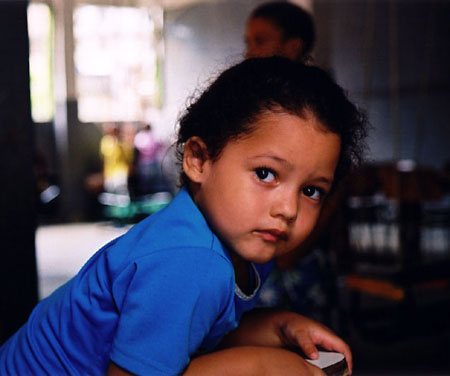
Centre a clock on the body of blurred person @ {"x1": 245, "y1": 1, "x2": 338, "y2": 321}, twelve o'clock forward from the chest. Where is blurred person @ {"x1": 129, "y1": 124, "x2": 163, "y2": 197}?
blurred person @ {"x1": 129, "y1": 124, "x2": 163, "y2": 197} is roughly at 4 o'clock from blurred person @ {"x1": 245, "y1": 1, "x2": 338, "y2": 321}.

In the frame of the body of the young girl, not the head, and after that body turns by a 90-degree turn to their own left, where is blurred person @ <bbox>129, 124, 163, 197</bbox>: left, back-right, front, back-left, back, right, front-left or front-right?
front-left

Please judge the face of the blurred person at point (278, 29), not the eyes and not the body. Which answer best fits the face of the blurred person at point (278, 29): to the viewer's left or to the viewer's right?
to the viewer's left

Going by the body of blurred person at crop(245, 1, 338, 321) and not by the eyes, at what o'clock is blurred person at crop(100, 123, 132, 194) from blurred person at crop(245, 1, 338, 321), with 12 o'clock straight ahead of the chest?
blurred person at crop(100, 123, 132, 194) is roughly at 4 o'clock from blurred person at crop(245, 1, 338, 321).

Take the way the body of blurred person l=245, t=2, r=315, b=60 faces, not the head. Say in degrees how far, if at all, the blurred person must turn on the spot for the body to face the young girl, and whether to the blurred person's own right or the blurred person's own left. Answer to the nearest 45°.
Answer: approximately 45° to the blurred person's own left

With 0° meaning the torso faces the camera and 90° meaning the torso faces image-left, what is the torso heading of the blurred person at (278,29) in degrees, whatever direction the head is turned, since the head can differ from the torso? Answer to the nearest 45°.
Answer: approximately 45°

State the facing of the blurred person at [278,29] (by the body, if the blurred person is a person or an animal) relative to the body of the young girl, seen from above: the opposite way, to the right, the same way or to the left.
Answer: to the right

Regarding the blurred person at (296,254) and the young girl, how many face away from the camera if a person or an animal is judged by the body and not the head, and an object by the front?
0

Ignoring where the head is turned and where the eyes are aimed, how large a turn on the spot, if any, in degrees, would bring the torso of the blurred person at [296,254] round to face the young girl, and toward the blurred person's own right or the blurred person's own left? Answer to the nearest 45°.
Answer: approximately 45° to the blurred person's own left

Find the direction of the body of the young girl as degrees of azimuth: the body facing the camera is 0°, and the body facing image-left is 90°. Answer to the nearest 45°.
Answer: approximately 315°
